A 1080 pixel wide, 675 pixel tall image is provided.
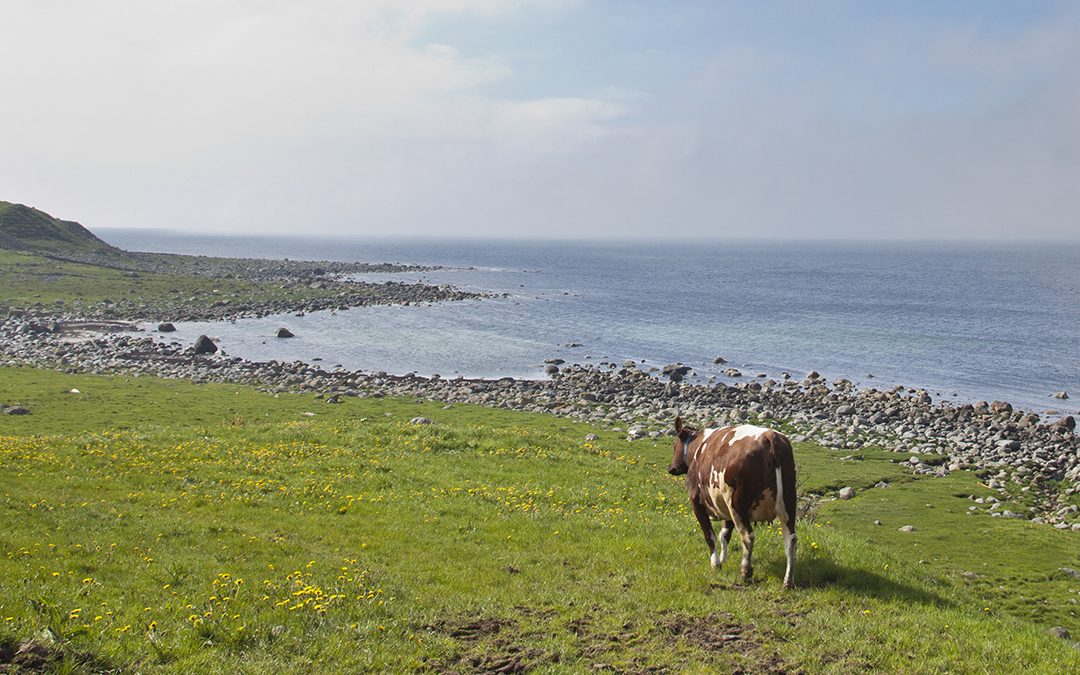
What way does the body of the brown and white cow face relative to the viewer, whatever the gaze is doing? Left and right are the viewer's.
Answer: facing away from the viewer and to the left of the viewer
